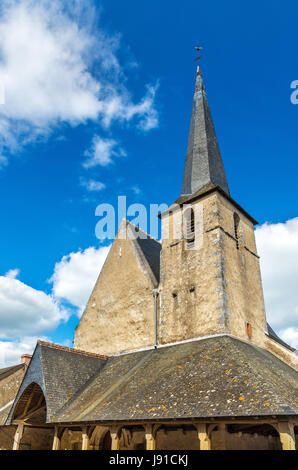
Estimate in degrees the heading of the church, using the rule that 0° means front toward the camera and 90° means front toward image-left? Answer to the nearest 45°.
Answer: approximately 45°
